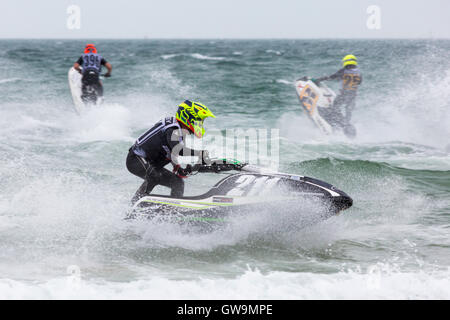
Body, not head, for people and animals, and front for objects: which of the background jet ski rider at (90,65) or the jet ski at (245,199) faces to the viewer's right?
the jet ski

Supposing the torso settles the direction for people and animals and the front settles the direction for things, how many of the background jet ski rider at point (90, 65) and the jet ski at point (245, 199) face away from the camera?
1

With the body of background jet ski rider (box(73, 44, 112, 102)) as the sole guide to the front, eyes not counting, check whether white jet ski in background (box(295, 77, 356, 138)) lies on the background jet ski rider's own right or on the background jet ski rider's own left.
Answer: on the background jet ski rider's own right

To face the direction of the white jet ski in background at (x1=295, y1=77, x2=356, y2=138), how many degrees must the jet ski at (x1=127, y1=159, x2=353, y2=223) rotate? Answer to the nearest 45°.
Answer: approximately 90° to its left

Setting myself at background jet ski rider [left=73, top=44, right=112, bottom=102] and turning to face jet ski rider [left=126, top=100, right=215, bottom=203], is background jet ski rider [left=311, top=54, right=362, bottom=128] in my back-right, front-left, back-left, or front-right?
front-left

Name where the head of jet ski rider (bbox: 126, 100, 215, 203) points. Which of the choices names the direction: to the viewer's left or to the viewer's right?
to the viewer's right

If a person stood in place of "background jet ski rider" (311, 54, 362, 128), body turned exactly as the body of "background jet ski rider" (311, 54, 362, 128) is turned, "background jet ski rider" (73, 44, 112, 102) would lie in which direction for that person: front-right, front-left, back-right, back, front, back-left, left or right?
front-left

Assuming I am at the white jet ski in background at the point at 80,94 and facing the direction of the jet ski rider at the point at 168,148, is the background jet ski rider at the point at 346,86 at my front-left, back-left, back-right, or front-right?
front-left

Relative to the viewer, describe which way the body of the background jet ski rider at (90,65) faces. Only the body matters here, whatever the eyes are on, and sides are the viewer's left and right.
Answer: facing away from the viewer

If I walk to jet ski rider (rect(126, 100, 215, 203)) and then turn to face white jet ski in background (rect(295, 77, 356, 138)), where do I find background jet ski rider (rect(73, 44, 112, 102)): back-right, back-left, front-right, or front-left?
front-left

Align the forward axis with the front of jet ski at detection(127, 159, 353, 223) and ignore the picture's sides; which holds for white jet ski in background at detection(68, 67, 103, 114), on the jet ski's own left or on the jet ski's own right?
on the jet ski's own left

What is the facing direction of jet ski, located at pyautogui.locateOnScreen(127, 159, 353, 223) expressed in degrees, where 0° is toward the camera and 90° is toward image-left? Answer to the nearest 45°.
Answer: approximately 270°

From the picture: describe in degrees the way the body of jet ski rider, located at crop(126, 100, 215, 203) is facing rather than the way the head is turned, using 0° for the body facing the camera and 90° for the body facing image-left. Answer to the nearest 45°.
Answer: approximately 270°
